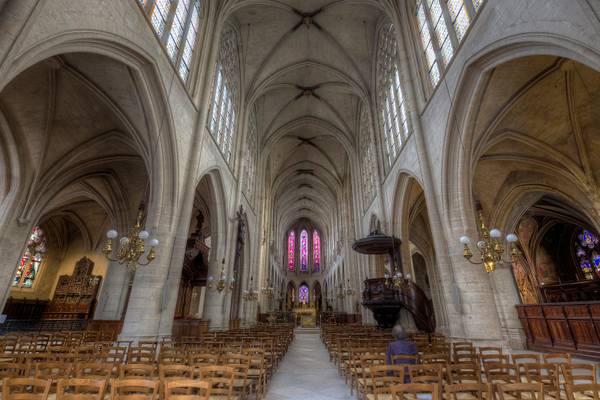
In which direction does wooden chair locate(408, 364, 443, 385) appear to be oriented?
away from the camera

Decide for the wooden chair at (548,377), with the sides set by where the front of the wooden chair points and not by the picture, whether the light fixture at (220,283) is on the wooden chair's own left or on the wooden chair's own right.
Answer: on the wooden chair's own left

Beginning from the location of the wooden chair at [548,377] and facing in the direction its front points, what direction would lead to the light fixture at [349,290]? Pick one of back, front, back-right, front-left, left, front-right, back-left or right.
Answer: front-left

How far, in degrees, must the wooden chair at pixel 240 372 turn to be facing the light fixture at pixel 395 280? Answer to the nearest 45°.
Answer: approximately 45° to its right

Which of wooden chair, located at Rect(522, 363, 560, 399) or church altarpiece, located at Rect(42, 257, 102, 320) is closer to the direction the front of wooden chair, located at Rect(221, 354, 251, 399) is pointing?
the church altarpiece

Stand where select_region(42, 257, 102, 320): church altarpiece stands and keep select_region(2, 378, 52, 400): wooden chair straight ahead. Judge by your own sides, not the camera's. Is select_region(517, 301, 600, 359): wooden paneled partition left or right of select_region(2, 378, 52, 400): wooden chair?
left

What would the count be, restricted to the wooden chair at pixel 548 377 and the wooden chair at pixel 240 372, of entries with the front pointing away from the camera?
2

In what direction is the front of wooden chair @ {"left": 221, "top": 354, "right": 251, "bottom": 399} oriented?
away from the camera

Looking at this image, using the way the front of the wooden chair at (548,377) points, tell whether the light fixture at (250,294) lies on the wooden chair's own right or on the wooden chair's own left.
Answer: on the wooden chair's own left

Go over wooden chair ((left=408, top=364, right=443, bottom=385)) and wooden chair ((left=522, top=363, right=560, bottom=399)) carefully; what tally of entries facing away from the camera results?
2

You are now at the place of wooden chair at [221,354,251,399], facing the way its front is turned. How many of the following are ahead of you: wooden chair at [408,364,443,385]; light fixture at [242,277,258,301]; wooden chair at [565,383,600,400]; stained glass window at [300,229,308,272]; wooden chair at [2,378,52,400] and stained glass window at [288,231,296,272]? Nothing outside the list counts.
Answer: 3

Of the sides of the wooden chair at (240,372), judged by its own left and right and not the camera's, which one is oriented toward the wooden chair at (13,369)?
left

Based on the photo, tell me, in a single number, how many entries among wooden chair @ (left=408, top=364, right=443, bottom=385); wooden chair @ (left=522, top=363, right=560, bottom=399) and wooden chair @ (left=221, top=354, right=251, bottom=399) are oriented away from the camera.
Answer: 3

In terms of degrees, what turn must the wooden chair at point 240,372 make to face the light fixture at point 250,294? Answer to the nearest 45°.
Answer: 0° — it already faces it

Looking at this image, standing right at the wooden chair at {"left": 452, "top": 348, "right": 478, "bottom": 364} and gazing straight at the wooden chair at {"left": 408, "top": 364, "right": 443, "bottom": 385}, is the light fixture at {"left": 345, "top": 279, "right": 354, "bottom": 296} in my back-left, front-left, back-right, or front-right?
back-right

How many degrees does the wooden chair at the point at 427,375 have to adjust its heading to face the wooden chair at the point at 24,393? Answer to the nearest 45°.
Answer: approximately 135° to its left

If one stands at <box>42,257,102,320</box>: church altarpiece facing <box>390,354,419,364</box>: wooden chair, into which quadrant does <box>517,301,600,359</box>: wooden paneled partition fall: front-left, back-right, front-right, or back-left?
front-left

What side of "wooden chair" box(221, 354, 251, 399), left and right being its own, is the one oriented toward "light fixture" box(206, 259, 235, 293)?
front

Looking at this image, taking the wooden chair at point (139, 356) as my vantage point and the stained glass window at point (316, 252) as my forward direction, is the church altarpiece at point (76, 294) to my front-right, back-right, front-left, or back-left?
front-left

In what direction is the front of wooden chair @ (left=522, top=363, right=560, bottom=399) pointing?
away from the camera
